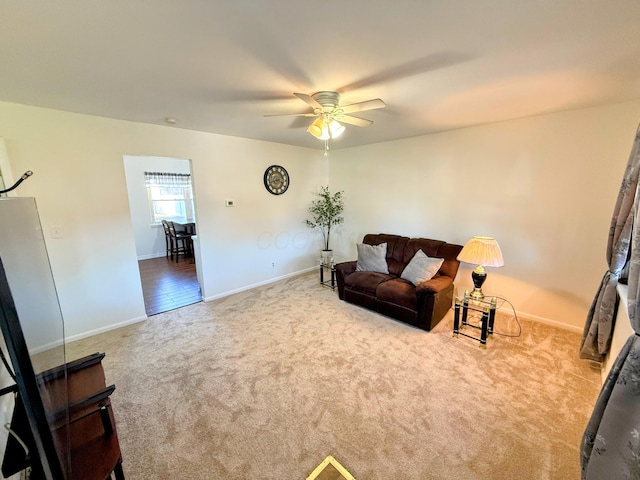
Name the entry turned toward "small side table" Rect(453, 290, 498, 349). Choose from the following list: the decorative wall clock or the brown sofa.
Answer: the decorative wall clock

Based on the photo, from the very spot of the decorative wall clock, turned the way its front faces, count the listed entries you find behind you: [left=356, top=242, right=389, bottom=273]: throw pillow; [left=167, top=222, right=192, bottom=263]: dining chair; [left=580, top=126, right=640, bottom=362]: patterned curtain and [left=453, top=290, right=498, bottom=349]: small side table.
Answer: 1

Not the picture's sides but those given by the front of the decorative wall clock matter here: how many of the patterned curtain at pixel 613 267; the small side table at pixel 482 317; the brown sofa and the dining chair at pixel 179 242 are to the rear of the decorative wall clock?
1

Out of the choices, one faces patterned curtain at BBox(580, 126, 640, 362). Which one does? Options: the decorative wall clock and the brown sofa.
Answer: the decorative wall clock

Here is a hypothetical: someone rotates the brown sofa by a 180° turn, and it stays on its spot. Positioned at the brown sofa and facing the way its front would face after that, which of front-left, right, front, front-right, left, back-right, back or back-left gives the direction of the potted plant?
left

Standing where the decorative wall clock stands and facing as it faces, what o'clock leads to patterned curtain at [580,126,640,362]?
The patterned curtain is roughly at 12 o'clock from the decorative wall clock.

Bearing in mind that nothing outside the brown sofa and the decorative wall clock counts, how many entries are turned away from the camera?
0

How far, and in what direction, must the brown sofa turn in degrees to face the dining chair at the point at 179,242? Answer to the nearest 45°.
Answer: approximately 45° to its right

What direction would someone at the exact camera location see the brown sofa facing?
facing the viewer and to the left of the viewer

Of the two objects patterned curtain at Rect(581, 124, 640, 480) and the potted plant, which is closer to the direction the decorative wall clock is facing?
the patterned curtain

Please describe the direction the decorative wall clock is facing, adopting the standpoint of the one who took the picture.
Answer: facing the viewer and to the right of the viewer

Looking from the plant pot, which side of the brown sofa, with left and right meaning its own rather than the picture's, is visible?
right

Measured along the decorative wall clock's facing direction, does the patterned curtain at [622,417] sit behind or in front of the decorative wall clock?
in front

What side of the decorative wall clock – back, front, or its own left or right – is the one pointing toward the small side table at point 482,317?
front

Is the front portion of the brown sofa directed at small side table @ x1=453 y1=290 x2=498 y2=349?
no
